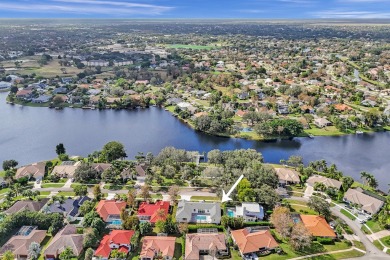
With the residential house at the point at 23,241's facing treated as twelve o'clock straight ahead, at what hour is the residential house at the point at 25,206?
the residential house at the point at 25,206 is roughly at 6 o'clock from the residential house at the point at 23,241.

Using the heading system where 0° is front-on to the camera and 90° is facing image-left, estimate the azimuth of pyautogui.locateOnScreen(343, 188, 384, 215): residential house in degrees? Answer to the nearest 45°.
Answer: approximately 45°

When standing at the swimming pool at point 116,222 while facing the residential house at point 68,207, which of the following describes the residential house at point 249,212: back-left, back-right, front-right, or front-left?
back-right

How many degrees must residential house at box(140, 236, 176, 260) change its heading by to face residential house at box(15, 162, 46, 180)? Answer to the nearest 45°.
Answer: approximately 135° to its right

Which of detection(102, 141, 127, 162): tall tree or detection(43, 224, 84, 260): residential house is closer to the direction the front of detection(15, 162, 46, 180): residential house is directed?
the residential house

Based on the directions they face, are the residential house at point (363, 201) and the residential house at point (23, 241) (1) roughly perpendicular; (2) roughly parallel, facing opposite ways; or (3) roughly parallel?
roughly perpendicular
